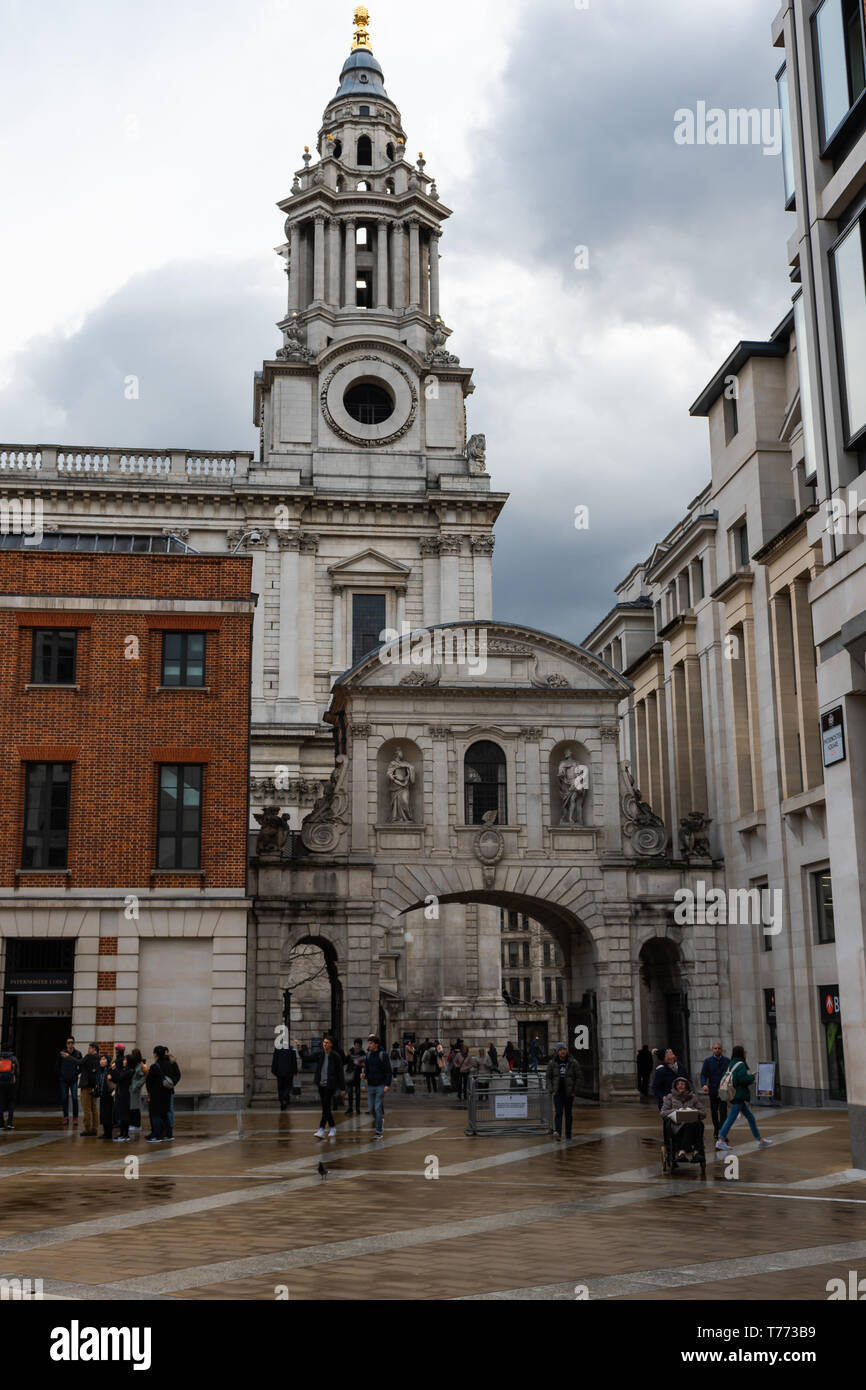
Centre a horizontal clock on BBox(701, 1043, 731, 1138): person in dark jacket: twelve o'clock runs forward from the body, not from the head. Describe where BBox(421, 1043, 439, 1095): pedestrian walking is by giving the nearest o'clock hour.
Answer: The pedestrian walking is roughly at 5 o'clock from the person in dark jacket.

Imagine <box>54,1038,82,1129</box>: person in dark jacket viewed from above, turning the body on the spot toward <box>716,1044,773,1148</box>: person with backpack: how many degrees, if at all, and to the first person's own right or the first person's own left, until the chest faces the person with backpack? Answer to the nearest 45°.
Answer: approximately 45° to the first person's own left

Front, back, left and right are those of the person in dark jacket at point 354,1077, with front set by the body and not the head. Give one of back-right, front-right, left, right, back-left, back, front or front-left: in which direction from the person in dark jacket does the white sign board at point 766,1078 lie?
left

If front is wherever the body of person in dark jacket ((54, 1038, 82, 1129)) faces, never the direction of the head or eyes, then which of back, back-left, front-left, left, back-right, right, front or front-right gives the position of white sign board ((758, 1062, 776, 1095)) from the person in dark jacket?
left

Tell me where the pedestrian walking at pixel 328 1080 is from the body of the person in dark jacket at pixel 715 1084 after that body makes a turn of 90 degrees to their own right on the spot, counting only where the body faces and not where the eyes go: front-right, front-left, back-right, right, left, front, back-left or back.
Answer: front

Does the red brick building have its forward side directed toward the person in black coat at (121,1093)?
yes
